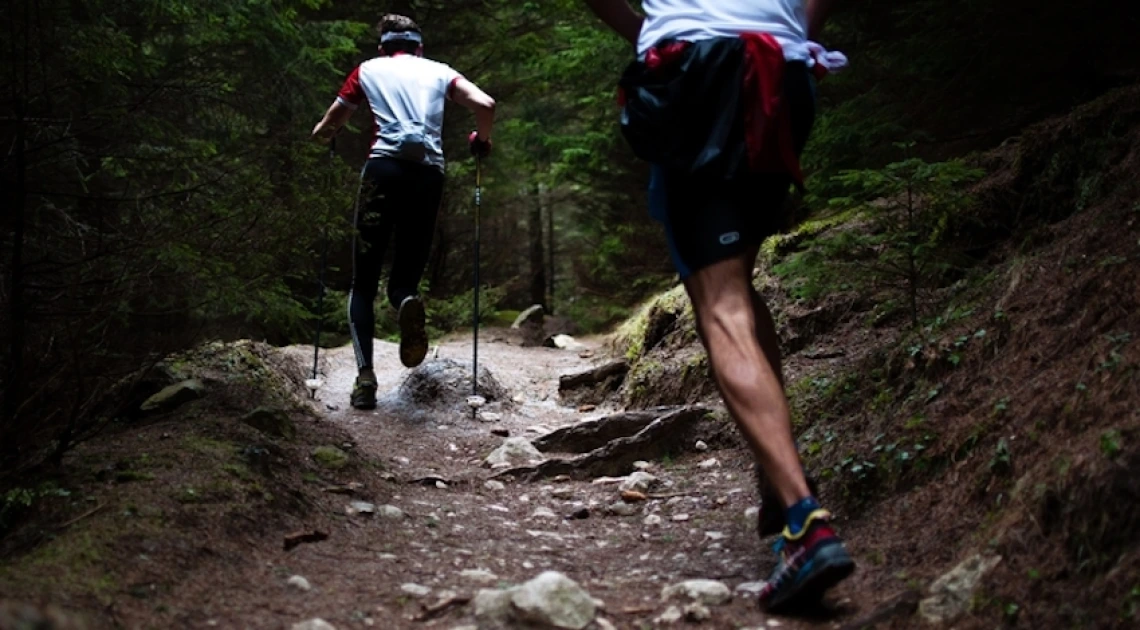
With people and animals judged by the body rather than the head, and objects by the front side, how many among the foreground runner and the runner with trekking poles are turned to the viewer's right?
0

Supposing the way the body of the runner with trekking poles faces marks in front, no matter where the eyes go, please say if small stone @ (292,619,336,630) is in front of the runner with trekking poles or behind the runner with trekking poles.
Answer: behind

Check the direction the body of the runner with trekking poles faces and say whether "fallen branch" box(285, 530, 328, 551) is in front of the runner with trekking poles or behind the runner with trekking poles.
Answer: behind

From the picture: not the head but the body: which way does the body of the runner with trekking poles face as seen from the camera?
away from the camera

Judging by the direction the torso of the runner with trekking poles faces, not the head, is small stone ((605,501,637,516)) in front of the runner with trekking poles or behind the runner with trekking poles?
behind

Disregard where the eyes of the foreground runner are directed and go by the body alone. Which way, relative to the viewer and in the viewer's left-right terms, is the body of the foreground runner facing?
facing away from the viewer and to the left of the viewer

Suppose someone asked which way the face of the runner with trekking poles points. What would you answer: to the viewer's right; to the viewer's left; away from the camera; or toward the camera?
away from the camera

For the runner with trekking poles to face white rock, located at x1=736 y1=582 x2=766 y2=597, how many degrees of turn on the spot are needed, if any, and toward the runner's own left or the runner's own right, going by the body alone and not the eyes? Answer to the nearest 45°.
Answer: approximately 180°

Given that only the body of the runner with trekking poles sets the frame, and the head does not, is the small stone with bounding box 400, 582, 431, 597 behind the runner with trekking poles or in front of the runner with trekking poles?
behind

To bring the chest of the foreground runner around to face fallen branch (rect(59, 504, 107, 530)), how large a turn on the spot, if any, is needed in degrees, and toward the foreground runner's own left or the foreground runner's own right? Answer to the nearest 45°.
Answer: approximately 45° to the foreground runner's own left

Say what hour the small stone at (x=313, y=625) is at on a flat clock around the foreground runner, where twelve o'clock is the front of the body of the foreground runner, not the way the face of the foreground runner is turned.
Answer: The small stone is roughly at 9 o'clock from the foreground runner.
